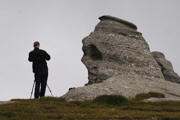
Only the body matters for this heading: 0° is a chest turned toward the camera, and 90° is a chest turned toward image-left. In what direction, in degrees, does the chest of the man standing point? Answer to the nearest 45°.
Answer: approximately 180°
